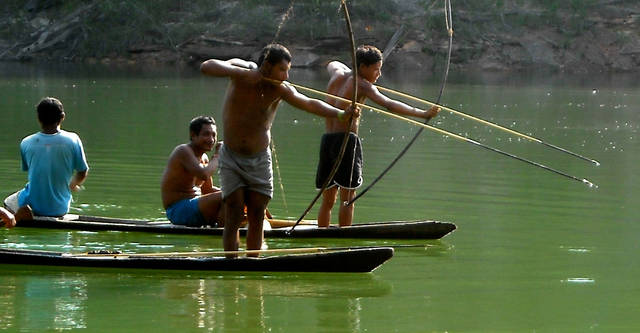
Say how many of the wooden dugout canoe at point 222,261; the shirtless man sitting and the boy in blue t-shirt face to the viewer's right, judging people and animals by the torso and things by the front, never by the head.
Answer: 2

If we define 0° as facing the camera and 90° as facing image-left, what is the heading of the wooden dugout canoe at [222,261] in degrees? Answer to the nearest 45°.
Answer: approximately 270°

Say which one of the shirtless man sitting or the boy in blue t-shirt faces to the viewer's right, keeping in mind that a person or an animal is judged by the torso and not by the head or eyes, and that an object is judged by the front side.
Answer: the shirtless man sitting

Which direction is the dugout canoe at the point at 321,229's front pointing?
to the viewer's right

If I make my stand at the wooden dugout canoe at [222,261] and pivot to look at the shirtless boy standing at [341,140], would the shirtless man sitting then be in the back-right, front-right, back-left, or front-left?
front-left

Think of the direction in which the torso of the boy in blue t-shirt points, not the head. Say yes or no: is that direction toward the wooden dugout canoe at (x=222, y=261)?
no

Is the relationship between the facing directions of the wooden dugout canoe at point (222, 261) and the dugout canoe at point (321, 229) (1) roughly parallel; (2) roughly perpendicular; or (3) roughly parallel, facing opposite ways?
roughly parallel

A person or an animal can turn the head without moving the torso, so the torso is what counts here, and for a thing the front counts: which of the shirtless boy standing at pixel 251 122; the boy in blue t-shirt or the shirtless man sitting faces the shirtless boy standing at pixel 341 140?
the shirtless man sitting

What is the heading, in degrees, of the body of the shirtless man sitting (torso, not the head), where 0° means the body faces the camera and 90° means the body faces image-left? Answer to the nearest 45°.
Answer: approximately 270°

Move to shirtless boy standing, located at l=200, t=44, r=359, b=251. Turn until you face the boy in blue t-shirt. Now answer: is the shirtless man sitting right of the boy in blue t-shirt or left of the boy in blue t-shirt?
right

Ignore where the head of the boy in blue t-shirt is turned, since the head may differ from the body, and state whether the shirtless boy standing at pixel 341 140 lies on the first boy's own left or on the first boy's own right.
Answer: on the first boy's own right

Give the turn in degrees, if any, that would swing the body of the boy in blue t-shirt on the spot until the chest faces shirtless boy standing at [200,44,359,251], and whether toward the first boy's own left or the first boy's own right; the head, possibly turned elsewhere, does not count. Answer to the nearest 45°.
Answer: approximately 135° to the first boy's own right

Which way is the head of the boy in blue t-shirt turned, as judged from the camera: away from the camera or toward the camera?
away from the camera

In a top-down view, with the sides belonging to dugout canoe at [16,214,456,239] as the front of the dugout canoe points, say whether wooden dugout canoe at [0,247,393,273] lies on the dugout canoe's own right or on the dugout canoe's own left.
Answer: on the dugout canoe's own right

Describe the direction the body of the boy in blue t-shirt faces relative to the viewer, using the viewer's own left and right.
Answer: facing away from the viewer
